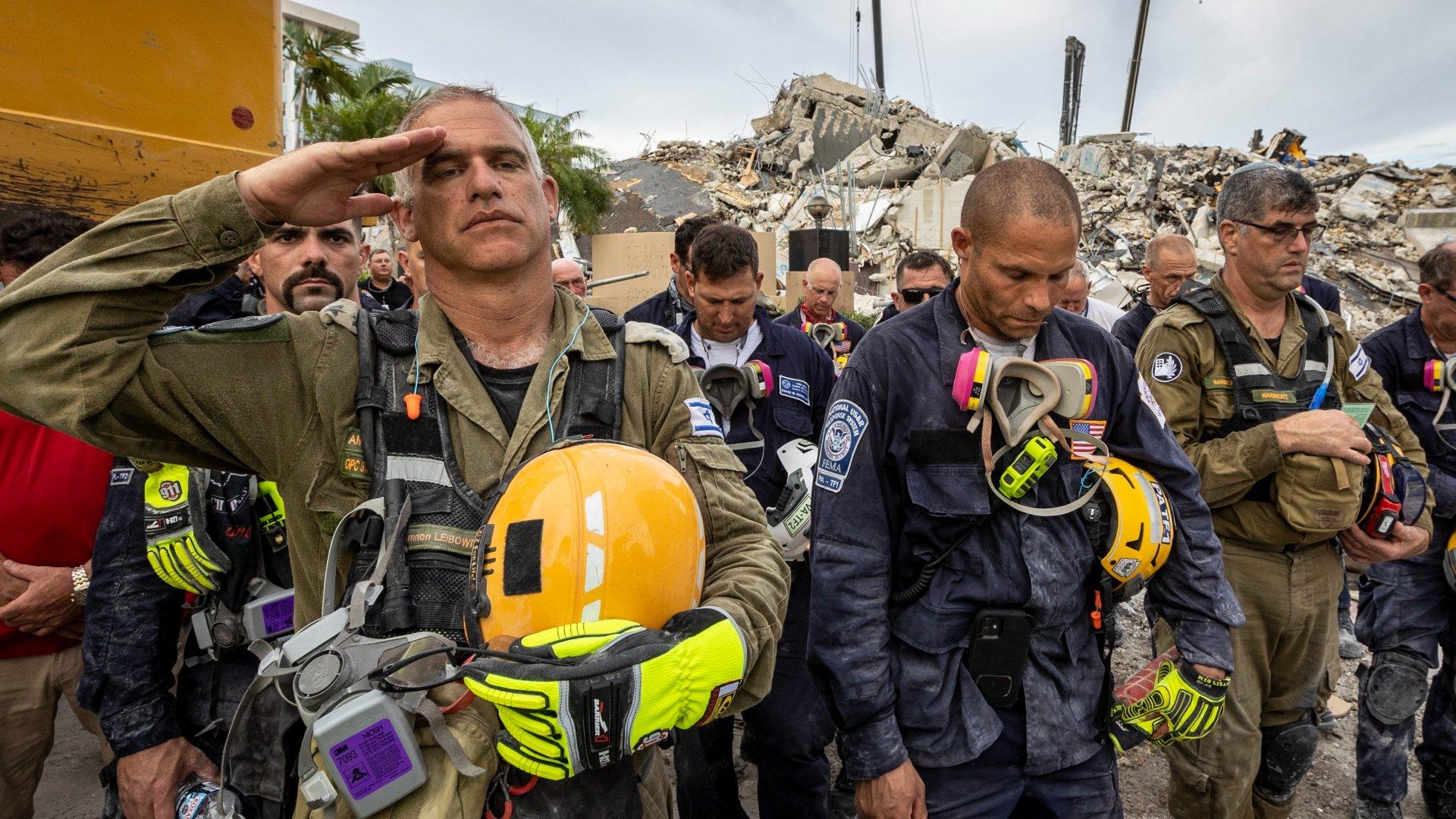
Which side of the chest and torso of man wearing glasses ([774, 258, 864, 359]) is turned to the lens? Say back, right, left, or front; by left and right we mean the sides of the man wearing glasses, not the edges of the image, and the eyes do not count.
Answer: front

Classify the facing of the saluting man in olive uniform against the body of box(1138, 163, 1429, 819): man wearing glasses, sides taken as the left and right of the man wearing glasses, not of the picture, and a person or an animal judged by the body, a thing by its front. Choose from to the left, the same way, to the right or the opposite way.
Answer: the same way

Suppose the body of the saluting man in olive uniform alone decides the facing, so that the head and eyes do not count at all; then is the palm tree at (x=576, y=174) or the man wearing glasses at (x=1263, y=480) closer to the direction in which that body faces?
the man wearing glasses

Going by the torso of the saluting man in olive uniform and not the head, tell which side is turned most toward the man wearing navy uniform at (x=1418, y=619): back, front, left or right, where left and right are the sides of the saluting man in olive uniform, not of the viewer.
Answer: left

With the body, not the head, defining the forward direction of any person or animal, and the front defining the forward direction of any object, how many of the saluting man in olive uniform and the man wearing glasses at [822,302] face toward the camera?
2

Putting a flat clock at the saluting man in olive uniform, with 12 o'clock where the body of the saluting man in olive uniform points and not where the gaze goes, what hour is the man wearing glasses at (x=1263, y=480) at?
The man wearing glasses is roughly at 9 o'clock from the saluting man in olive uniform.

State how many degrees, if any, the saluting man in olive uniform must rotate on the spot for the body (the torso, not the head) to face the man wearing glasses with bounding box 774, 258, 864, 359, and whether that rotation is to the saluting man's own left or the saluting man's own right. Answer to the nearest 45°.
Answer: approximately 135° to the saluting man's own left

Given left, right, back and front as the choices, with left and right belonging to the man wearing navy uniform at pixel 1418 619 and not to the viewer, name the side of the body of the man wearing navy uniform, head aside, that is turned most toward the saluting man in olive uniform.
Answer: right

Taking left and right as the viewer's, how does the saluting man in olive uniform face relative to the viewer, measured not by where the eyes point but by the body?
facing the viewer

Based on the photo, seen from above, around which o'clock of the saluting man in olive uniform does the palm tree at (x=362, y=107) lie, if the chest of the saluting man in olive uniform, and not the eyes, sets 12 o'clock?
The palm tree is roughly at 6 o'clock from the saluting man in olive uniform.

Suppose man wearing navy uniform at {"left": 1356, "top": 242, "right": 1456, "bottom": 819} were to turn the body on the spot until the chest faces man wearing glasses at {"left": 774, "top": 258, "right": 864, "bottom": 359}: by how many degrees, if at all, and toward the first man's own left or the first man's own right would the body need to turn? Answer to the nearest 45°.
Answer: approximately 135° to the first man's own right

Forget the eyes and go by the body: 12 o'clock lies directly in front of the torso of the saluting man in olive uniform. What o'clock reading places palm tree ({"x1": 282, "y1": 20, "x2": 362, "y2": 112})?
The palm tree is roughly at 6 o'clock from the saluting man in olive uniform.

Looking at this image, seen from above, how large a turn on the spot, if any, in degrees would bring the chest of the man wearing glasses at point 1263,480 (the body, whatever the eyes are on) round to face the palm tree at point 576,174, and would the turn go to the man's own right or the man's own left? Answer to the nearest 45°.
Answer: approximately 180°

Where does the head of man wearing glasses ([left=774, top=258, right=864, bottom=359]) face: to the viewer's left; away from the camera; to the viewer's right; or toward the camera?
toward the camera

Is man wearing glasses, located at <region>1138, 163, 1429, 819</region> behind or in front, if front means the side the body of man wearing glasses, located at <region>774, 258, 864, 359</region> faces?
in front

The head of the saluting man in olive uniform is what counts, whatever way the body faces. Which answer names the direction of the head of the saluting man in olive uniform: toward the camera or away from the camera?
toward the camera
